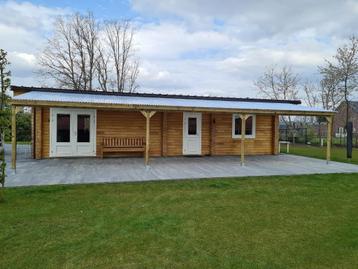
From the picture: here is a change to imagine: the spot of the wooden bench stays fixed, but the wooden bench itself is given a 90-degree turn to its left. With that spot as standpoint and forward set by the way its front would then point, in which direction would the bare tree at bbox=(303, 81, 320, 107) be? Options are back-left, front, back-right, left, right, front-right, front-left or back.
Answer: front-left

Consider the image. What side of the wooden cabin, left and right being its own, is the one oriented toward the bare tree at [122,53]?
back

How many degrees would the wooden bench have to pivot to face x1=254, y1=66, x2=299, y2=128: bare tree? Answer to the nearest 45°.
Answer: approximately 135° to its left

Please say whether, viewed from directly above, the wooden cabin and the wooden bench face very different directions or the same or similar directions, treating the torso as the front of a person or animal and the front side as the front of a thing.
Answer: same or similar directions

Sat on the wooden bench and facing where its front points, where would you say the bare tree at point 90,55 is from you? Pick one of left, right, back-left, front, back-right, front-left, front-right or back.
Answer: back

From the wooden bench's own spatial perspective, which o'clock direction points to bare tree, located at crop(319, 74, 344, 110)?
The bare tree is roughly at 8 o'clock from the wooden bench.

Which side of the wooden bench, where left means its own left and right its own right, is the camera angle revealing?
front

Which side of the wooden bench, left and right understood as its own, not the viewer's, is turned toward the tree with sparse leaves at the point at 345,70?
left

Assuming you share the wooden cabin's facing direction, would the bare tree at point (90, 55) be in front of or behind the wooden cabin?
behind

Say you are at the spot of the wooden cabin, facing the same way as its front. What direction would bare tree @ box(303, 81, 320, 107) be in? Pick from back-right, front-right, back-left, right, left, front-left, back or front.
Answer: back-left

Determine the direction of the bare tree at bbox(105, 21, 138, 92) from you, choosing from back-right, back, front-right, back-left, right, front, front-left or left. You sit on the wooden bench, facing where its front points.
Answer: back

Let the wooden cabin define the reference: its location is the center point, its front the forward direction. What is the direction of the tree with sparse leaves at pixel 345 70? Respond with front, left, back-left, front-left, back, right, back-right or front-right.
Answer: back-left
